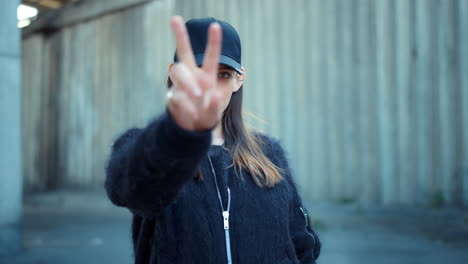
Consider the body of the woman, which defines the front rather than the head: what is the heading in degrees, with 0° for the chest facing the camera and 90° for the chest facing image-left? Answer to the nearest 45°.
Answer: approximately 0°
